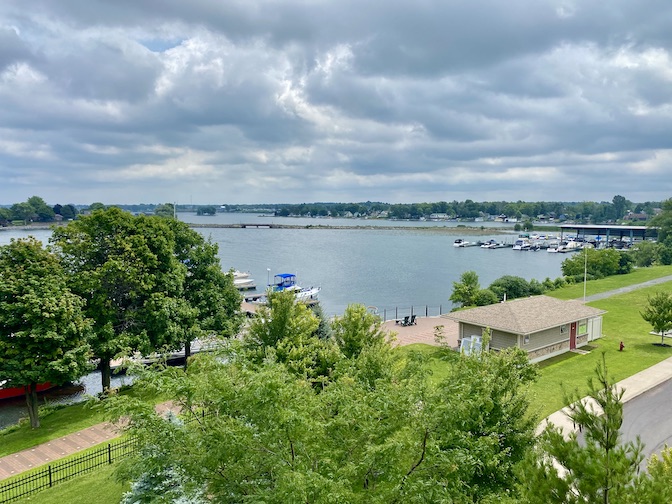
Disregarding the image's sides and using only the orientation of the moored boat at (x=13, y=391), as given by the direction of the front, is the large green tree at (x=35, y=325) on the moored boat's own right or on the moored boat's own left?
on the moored boat's own right

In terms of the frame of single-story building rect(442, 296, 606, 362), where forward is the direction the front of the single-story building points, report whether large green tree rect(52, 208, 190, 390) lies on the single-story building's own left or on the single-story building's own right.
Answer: on the single-story building's own right

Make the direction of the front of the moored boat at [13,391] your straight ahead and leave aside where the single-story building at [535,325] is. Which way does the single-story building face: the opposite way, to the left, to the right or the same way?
to the right

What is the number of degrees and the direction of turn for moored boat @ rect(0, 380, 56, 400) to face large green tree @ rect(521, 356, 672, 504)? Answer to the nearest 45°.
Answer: approximately 90° to its right

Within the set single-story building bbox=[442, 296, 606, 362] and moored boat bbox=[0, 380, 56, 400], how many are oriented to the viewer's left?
0

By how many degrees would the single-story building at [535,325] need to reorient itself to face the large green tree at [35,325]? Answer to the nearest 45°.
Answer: approximately 90° to its right

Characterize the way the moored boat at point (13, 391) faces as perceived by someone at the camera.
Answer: facing to the right of the viewer

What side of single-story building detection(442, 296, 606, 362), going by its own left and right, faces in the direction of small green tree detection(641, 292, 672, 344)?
left

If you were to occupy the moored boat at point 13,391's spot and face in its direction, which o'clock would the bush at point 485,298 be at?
The bush is roughly at 12 o'clock from the moored boat.

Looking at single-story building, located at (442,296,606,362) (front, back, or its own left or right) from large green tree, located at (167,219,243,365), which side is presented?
right

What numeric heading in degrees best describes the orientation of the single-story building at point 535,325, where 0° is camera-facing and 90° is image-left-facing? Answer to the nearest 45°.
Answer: approximately 315°
